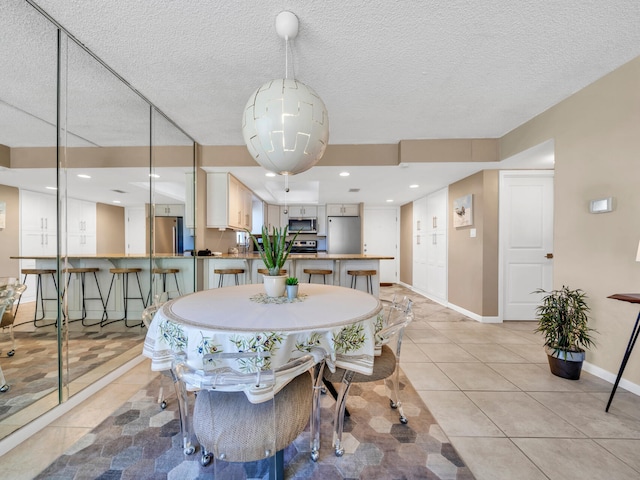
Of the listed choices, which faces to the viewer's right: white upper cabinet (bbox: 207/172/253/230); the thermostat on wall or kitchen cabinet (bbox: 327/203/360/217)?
the white upper cabinet

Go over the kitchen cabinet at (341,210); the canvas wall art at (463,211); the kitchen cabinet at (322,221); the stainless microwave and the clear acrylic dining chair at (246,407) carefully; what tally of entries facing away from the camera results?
1

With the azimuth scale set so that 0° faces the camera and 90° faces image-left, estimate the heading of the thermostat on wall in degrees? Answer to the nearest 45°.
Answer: approximately 45°

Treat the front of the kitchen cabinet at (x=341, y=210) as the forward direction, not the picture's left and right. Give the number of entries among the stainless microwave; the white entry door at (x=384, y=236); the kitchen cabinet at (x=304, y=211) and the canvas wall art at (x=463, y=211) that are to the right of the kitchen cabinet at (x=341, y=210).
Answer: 2

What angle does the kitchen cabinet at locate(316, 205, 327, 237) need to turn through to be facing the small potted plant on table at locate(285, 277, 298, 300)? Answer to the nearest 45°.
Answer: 0° — it already faces it

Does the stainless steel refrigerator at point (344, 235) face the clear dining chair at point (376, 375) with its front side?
yes

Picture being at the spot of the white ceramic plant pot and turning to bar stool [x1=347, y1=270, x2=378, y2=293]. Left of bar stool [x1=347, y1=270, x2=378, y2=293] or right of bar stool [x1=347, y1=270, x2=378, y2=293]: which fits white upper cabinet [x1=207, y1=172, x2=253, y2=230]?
left

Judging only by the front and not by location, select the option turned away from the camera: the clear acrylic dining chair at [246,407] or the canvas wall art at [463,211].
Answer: the clear acrylic dining chair

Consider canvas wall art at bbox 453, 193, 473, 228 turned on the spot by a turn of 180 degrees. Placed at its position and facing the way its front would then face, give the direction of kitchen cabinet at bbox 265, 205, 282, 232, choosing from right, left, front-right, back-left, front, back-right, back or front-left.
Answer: back-left

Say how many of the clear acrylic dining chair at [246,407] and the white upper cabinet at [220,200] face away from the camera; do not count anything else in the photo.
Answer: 1

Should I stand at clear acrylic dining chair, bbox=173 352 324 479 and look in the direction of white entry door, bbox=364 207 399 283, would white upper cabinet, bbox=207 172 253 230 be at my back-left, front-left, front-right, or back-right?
front-left

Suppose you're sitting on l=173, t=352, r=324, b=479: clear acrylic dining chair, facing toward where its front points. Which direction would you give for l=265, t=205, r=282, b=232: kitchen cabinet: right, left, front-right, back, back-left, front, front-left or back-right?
front

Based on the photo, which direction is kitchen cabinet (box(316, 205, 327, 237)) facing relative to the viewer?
toward the camera

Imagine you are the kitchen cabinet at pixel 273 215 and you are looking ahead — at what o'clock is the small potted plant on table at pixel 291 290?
The small potted plant on table is roughly at 12 o'clock from the kitchen cabinet.

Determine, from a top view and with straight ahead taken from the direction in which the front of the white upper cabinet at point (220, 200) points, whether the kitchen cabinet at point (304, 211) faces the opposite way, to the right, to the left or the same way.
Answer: to the right

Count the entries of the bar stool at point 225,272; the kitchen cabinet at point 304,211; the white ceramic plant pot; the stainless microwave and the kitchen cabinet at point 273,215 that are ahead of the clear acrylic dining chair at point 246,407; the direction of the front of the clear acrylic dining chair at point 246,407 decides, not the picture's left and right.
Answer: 5

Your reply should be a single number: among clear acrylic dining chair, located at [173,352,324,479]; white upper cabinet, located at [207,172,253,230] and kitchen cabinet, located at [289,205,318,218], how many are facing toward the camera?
1

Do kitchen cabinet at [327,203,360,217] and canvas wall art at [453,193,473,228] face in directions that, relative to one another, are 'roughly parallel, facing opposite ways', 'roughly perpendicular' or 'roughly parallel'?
roughly perpendicular

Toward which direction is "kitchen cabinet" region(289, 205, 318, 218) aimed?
toward the camera

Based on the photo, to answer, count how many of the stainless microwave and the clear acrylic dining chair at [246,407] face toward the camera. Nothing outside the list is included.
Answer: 1

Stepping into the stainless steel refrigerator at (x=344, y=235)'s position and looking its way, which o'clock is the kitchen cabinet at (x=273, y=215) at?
The kitchen cabinet is roughly at 3 o'clock from the stainless steel refrigerator.

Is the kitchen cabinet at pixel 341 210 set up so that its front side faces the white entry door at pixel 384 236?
no
